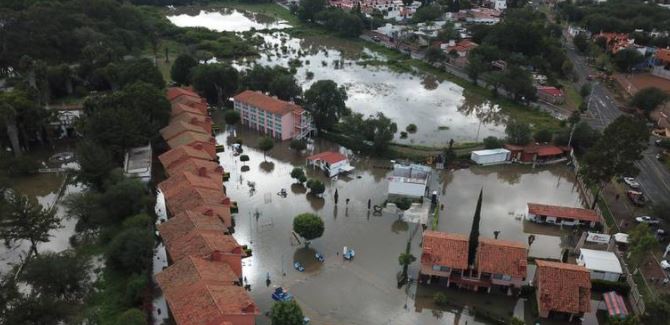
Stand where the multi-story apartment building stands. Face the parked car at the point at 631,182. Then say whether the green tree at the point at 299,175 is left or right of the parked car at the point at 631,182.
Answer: right

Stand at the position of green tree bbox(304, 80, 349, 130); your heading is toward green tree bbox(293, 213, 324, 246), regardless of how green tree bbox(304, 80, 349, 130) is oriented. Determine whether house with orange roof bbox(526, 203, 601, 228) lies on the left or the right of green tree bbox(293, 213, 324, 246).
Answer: left

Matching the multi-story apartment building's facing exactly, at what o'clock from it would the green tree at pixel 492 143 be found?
The green tree is roughly at 8 o'clock from the multi-story apartment building.

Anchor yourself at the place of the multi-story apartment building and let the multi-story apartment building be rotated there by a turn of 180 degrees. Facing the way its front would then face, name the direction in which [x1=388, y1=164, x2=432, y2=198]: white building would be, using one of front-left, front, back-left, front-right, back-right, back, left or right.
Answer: right

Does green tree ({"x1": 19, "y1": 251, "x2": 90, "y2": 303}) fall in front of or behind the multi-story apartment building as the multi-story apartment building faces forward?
in front

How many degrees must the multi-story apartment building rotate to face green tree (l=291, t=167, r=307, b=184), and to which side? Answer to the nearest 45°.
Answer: approximately 45° to its left

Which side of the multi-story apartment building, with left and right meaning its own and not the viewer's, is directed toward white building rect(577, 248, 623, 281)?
left

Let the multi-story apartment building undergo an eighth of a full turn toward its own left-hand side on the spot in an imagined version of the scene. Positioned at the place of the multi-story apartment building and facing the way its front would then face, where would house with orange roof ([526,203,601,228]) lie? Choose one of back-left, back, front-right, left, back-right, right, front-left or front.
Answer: front-left

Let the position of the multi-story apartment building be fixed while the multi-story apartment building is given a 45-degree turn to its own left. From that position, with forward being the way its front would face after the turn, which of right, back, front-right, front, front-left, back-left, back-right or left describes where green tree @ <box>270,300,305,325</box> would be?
front

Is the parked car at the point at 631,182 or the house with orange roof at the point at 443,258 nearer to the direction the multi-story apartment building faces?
the house with orange roof

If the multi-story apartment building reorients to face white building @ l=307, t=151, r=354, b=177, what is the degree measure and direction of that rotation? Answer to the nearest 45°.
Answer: approximately 90° to its left

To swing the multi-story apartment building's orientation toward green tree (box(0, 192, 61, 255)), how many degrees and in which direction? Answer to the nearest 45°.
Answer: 0° — it already faces it

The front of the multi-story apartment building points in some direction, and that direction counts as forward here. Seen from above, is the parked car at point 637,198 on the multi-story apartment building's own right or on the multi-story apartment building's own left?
on the multi-story apartment building's own left

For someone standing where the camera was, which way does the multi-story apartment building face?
facing the viewer and to the left of the viewer

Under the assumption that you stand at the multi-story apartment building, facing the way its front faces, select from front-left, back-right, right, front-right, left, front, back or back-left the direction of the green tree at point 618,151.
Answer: left

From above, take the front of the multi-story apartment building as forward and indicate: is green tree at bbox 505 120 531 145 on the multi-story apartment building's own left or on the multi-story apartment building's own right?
on the multi-story apartment building's own left

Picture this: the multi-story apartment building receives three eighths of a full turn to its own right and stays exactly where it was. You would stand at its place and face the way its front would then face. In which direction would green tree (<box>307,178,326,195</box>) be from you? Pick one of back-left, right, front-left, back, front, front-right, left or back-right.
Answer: back

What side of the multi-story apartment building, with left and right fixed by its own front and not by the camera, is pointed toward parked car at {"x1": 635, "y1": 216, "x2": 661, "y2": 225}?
left
